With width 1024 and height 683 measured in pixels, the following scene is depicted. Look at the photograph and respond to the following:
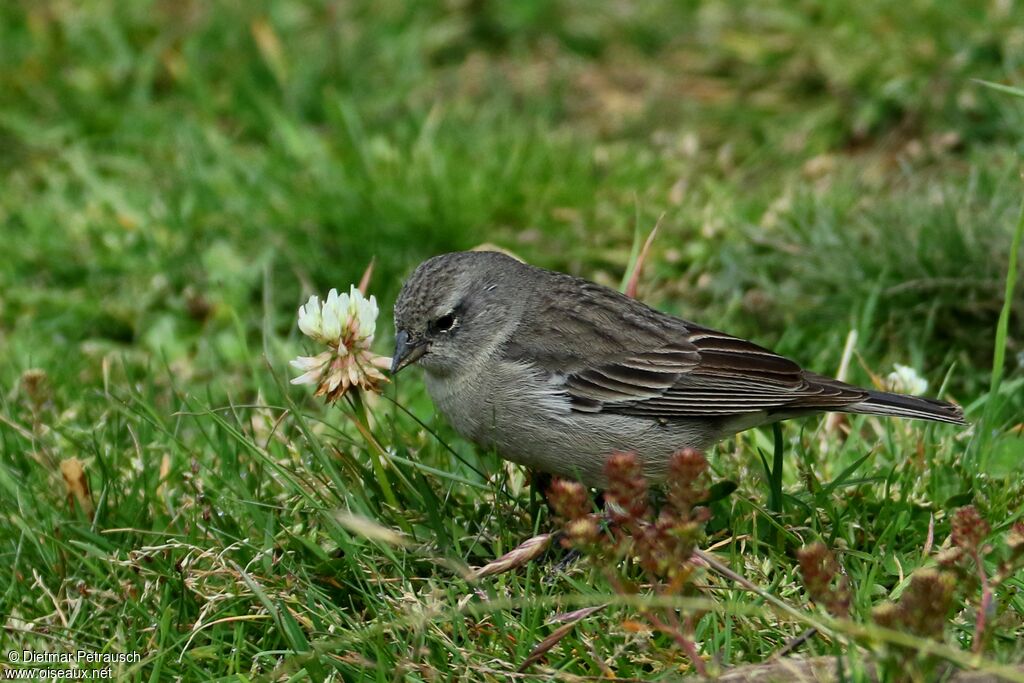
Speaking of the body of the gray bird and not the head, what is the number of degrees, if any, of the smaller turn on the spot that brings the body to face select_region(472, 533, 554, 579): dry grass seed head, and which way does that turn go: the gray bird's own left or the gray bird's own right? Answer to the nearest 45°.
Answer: approximately 90° to the gray bird's own left

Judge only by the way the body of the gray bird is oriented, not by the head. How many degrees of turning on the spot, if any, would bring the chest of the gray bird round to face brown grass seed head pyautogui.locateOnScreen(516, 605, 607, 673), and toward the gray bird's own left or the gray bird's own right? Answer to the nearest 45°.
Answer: approximately 90° to the gray bird's own left

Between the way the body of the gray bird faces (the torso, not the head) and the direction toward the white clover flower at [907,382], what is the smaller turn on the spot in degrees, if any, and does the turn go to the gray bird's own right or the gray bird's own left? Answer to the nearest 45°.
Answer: approximately 180°

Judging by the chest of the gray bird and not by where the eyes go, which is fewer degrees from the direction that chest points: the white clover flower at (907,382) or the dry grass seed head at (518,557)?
the dry grass seed head

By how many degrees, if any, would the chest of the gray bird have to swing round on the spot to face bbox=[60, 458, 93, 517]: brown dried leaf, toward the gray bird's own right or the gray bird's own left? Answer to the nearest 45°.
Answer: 0° — it already faces it

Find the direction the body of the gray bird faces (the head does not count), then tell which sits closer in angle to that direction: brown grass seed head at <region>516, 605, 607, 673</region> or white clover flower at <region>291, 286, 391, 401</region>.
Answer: the white clover flower

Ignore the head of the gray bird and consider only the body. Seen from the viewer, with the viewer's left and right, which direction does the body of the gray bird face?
facing to the left of the viewer

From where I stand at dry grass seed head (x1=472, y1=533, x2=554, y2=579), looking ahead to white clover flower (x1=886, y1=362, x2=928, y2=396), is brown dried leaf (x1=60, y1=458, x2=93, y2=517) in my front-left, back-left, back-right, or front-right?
back-left

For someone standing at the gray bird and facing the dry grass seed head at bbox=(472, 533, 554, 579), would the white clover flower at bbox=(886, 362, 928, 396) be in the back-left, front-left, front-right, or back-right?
back-left

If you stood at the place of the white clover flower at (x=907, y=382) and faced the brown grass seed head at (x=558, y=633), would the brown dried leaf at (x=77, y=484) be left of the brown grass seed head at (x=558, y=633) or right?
right
